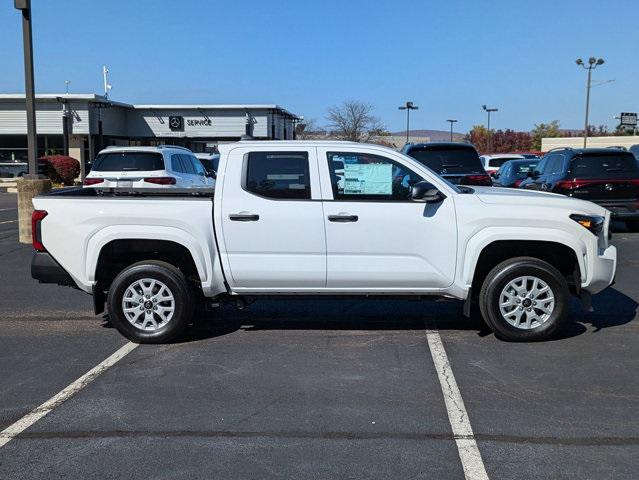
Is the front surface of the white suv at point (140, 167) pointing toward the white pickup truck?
no

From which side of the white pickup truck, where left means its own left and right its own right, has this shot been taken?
right

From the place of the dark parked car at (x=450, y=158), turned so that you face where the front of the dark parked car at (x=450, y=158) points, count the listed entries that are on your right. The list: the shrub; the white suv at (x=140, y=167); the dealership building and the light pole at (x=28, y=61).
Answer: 0

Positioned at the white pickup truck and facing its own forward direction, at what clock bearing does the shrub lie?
The shrub is roughly at 8 o'clock from the white pickup truck.

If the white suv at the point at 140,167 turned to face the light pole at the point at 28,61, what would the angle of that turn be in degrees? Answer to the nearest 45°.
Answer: approximately 135° to its left

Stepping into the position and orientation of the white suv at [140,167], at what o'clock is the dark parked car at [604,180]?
The dark parked car is roughly at 2 o'clock from the white suv.

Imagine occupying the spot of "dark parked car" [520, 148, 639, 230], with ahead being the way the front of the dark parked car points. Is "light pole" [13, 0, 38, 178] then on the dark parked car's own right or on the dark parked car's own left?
on the dark parked car's own left

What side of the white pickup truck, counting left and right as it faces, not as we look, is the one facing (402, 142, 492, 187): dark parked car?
left

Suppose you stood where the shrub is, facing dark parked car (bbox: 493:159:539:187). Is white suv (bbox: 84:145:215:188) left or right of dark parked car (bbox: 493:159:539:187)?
right

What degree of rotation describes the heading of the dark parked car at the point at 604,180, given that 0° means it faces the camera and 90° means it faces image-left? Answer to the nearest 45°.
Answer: approximately 135°

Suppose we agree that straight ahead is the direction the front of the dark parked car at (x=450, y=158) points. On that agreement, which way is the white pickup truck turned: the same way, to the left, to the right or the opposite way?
to the right

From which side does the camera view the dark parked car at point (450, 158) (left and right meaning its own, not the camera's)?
back

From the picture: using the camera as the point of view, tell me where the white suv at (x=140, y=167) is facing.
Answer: facing away from the viewer and to the right of the viewer

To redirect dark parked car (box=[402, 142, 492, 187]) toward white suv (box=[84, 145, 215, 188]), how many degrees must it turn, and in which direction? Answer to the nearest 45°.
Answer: approximately 90° to its left

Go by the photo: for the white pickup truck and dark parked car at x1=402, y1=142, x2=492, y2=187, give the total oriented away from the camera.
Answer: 1

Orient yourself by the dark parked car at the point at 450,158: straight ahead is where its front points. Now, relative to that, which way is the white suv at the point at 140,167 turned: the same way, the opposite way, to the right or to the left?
the same way
